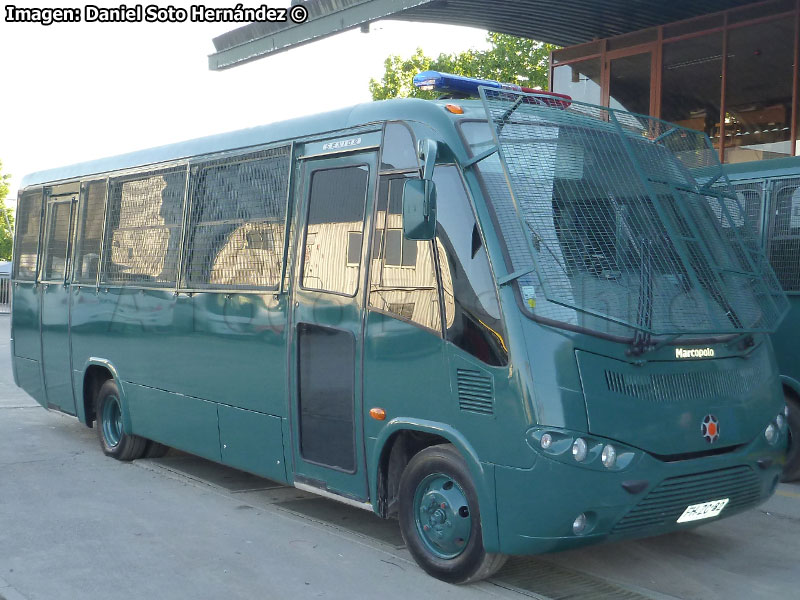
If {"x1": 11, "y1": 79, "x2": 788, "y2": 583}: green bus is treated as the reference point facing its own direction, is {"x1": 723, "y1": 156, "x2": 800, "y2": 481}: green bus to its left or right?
on its left

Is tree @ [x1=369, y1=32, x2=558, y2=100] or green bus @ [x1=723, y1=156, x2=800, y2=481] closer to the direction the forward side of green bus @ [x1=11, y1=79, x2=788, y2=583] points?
the green bus

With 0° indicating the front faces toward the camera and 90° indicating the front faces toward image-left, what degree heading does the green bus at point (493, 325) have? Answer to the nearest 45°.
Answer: approximately 315°

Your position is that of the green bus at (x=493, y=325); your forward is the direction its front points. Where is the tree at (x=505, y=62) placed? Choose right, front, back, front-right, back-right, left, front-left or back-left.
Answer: back-left
